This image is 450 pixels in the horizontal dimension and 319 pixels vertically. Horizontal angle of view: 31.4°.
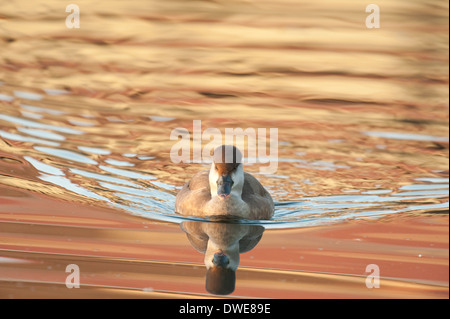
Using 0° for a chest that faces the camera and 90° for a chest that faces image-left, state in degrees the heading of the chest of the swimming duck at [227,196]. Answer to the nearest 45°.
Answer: approximately 0°
